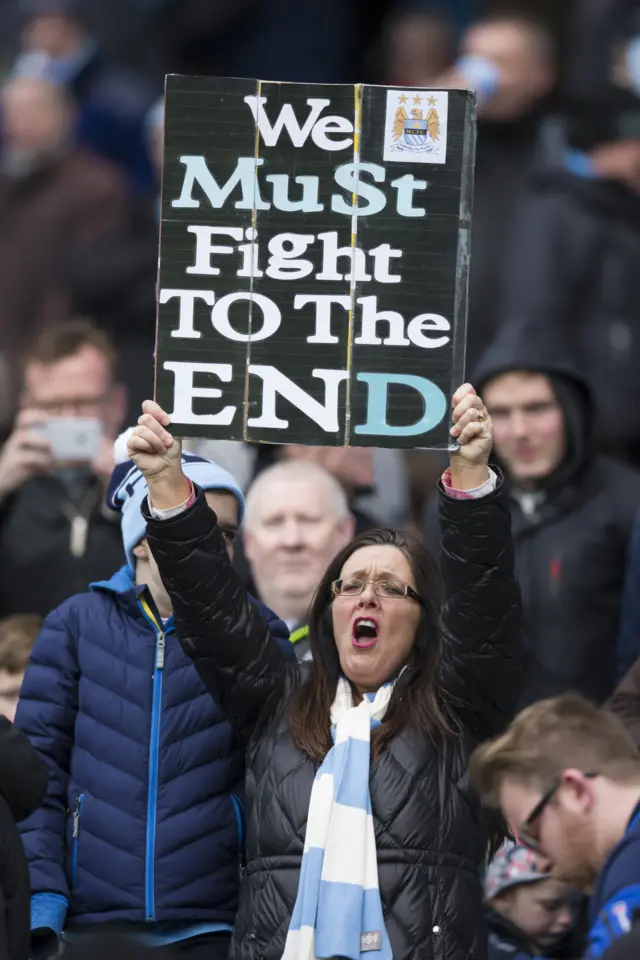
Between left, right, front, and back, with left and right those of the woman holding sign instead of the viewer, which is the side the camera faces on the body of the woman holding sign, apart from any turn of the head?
front

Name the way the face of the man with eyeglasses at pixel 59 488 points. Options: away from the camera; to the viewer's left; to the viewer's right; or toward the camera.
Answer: toward the camera

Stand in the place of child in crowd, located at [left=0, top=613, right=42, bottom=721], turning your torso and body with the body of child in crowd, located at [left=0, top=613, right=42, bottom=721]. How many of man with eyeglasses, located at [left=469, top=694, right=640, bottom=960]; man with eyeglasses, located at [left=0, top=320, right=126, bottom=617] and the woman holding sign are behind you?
1

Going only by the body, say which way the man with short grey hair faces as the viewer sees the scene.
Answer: toward the camera

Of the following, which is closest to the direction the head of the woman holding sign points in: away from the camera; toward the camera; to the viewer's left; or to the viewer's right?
toward the camera

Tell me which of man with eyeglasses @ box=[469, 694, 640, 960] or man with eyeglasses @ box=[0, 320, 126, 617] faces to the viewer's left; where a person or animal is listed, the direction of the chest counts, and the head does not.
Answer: man with eyeglasses @ box=[469, 694, 640, 960]

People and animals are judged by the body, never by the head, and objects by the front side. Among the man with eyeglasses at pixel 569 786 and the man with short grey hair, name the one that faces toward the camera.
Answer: the man with short grey hair

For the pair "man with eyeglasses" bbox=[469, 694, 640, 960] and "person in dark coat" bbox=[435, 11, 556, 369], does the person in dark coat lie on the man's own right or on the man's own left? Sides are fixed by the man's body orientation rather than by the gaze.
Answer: on the man's own right

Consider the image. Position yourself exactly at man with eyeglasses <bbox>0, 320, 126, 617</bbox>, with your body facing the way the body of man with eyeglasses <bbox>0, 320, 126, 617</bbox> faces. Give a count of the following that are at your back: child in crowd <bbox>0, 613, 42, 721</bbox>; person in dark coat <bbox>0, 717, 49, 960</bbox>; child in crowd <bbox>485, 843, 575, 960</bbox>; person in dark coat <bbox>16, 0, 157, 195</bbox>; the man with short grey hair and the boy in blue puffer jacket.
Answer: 1

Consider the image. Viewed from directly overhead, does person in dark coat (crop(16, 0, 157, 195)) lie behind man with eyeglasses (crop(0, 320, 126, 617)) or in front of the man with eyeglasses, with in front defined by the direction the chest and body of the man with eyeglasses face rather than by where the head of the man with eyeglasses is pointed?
behind

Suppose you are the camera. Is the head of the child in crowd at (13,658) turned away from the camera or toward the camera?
toward the camera

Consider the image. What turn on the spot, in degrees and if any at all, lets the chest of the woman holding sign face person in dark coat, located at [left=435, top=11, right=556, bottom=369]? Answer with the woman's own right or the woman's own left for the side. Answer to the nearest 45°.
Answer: approximately 180°

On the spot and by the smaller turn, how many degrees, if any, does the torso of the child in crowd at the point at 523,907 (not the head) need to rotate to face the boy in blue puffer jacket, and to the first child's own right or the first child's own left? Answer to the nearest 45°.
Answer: approximately 90° to the first child's own right

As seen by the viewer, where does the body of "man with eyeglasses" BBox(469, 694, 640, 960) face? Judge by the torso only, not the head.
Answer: to the viewer's left

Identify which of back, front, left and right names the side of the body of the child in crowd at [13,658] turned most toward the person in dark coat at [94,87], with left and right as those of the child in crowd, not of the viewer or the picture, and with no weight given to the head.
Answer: back

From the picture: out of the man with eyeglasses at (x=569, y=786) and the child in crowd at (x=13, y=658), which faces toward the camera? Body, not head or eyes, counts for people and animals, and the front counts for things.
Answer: the child in crowd

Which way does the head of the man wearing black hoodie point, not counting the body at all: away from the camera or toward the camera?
toward the camera

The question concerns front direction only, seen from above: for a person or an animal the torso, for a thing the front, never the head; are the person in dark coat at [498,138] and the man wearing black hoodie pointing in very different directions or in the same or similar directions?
same or similar directions
